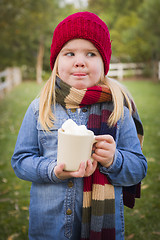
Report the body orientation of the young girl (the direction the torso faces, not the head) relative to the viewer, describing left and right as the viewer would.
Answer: facing the viewer

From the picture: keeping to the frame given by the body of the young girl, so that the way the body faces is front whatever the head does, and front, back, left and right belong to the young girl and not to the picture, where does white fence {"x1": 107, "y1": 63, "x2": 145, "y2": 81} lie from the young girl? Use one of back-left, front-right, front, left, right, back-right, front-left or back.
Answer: back
